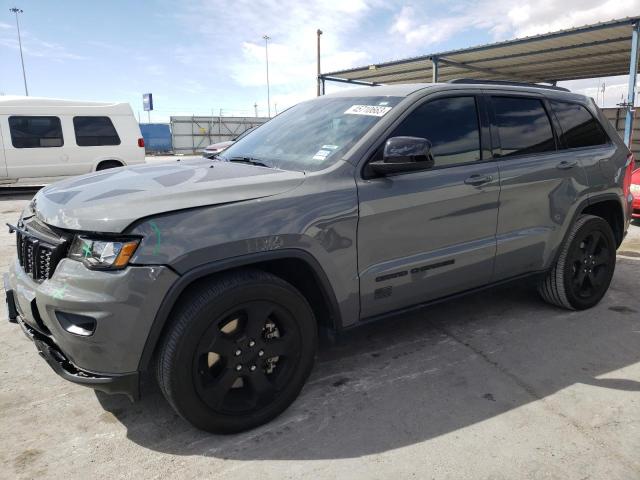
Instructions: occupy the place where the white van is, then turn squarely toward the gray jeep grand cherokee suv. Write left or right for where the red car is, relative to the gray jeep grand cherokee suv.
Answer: left

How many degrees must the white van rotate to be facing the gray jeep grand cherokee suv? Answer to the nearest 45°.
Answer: approximately 90° to its left

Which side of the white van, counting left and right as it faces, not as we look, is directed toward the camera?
left

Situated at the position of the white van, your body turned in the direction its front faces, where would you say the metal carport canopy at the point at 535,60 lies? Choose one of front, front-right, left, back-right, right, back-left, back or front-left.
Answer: back

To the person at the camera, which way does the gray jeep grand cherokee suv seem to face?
facing the viewer and to the left of the viewer

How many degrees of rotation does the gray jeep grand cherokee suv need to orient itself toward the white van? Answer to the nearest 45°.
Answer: approximately 90° to its right
